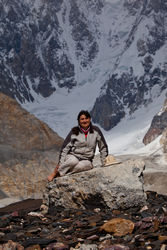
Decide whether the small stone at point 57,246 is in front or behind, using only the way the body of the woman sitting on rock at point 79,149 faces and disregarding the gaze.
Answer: in front

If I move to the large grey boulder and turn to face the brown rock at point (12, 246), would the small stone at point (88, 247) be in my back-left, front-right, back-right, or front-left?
front-left

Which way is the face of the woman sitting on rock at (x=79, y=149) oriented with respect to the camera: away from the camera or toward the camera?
toward the camera

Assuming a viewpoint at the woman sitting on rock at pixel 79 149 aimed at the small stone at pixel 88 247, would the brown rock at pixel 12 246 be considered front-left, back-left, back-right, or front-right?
front-right

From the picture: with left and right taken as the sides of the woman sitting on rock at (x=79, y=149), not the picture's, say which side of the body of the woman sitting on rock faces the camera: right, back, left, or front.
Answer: front

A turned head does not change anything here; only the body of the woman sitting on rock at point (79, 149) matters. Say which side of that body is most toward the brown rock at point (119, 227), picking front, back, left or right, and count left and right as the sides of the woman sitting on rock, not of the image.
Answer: front

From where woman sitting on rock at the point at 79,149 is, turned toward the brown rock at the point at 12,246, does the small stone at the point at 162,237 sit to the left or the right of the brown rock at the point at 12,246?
left

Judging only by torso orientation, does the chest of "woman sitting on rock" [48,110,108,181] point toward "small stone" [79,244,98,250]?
yes
